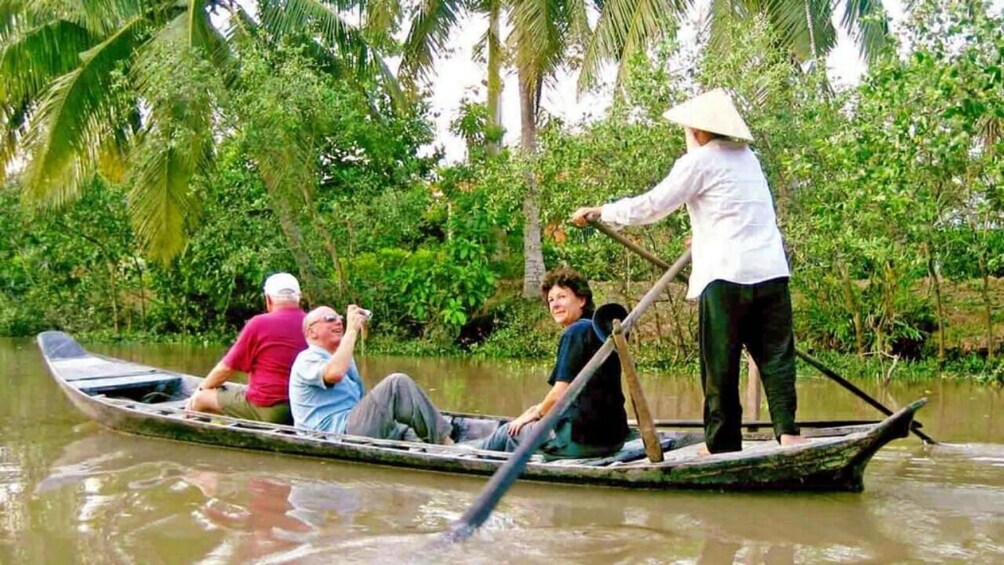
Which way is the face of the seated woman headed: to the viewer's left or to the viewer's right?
to the viewer's left

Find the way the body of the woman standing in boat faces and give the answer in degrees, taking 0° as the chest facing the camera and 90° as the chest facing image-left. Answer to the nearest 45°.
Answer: approximately 135°

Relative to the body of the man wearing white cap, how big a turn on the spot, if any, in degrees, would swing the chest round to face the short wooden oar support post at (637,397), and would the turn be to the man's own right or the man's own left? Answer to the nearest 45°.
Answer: approximately 180°

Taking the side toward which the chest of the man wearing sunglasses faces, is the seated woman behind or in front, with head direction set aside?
in front

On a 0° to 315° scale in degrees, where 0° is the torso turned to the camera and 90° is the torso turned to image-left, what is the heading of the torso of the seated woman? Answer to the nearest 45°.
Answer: approximately 90°

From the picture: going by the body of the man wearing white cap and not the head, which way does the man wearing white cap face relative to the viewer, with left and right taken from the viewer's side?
facing away from the viewer and to the left of the viewer

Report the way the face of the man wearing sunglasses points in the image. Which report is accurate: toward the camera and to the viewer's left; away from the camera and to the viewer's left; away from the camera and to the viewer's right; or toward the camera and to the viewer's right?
toward the camera and to the viewer's right

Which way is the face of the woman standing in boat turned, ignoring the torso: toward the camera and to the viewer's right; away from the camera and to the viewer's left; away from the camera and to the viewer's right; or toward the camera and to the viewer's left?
away from the camera and to the viewer's left

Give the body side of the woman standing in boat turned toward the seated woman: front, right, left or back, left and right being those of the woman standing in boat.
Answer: front

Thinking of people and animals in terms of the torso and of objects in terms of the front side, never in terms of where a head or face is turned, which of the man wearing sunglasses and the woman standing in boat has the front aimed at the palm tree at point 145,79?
the woman standing in boat

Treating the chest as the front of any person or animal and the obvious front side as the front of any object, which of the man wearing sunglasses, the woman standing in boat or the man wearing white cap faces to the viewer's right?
the man wearing sunglasses

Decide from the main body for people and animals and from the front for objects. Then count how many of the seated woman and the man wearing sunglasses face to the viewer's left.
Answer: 1

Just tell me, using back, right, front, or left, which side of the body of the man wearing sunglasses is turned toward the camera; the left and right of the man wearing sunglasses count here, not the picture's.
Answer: right

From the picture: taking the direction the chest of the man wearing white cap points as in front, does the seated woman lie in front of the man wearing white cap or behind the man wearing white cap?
behind

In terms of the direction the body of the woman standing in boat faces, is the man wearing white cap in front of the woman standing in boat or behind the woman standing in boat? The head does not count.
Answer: in front
